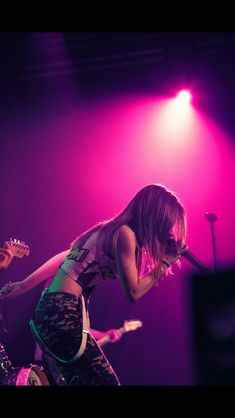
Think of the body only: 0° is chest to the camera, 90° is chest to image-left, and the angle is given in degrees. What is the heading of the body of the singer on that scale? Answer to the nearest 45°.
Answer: approximately 270°

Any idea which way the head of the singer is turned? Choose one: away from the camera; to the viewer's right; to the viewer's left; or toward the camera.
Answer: to the viewer's right
